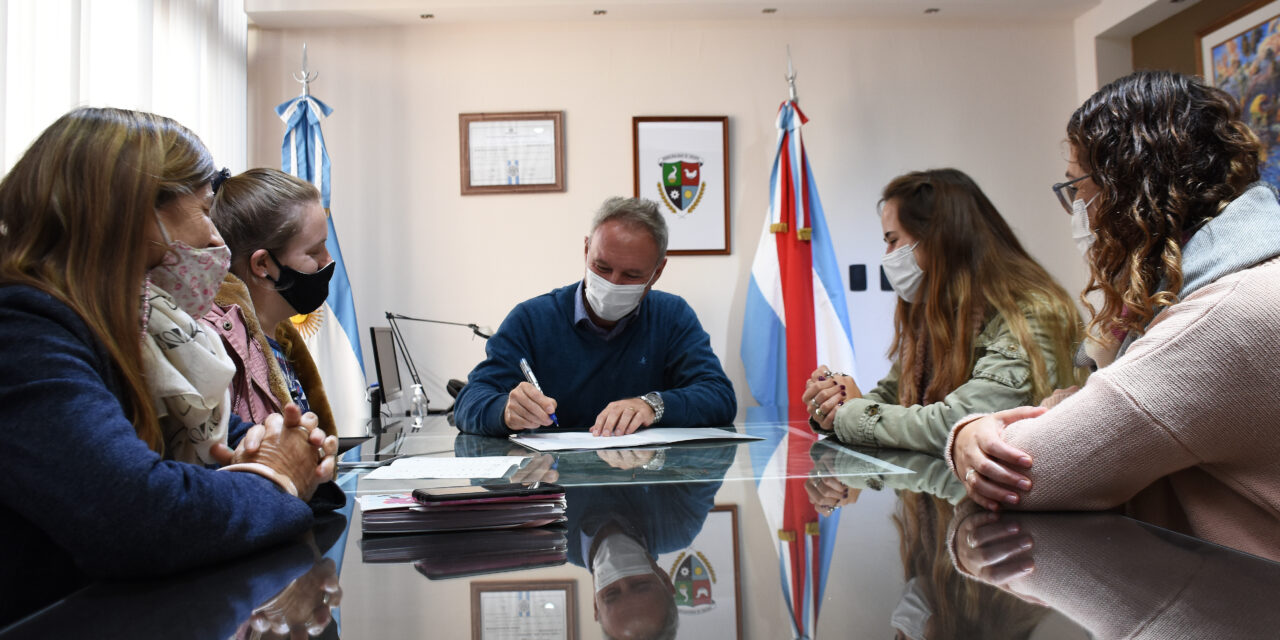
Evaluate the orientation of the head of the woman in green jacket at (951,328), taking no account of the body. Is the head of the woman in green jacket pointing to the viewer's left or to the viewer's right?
to the viewer's left

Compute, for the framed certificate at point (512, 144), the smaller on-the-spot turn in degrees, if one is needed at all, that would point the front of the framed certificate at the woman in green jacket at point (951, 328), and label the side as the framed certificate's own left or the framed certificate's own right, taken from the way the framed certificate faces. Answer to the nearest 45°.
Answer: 0° — it already faces them

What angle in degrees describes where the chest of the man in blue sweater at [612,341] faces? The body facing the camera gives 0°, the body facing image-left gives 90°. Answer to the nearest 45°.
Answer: approximately 0°

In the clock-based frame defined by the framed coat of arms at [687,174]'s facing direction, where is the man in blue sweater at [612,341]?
The man in blue sweater is roughly at 12 o'clock from the framed coat of arms.

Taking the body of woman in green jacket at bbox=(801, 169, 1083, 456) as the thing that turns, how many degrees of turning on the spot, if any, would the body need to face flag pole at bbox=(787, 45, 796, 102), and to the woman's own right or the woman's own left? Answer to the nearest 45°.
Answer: approximately 90° to the woman's own right

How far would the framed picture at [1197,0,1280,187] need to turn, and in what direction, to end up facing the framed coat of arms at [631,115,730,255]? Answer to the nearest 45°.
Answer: approximately 45° to its right

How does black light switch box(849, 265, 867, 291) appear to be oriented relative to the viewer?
toward the camera

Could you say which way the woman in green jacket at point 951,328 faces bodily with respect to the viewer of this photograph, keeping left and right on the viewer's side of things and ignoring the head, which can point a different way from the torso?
facing to the left of the viewer

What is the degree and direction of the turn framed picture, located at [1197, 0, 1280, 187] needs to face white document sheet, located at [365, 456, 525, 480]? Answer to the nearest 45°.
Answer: approximately 45° to its left

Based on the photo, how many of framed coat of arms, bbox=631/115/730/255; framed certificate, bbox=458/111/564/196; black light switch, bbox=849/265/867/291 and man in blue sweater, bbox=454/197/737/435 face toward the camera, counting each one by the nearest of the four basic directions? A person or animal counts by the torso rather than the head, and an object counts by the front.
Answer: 4

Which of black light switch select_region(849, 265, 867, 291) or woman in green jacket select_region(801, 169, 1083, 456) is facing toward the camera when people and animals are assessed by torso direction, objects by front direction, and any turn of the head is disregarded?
the black light switch

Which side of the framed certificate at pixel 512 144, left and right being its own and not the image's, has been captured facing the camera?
front

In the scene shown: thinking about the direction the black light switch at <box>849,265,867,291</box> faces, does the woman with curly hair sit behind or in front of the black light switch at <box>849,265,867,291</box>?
in front

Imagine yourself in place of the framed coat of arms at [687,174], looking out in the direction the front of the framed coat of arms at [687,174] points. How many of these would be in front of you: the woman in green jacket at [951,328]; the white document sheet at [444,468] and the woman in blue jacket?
3

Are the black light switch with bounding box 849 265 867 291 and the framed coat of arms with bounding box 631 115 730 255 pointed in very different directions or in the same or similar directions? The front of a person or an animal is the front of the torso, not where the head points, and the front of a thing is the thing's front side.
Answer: same or similar directions
